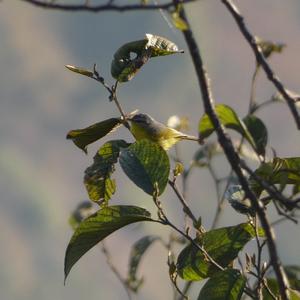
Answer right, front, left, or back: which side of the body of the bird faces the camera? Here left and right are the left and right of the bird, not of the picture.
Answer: left
